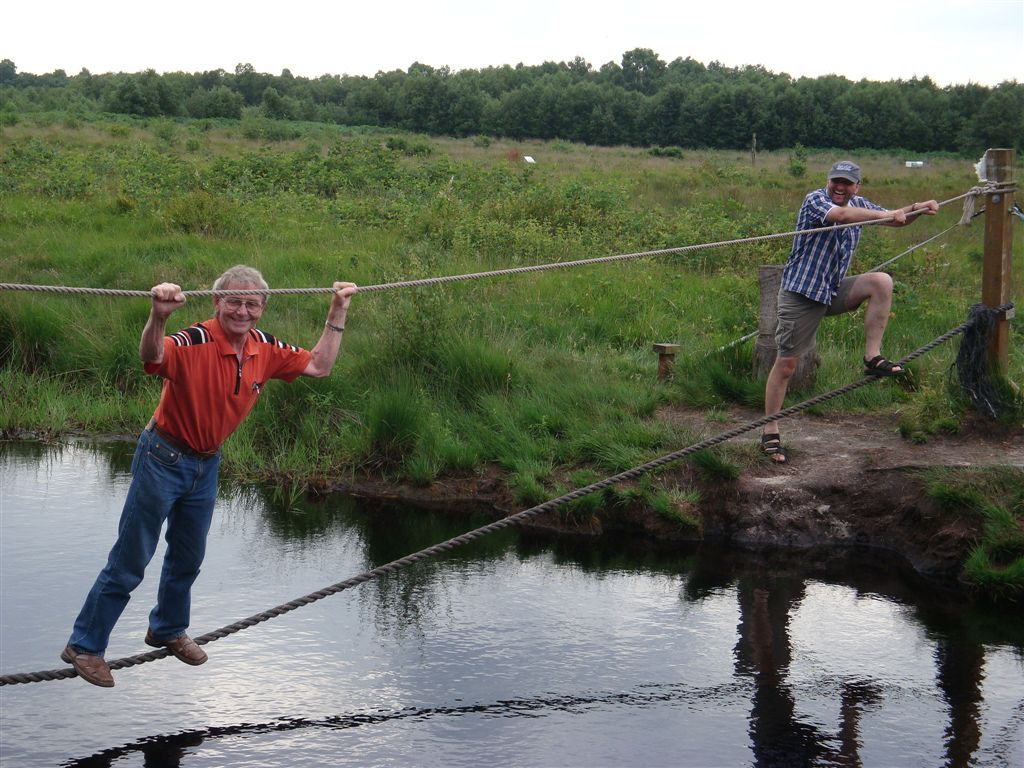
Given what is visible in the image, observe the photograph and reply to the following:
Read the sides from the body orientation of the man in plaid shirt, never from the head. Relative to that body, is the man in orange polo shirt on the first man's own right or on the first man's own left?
on the first man's own right

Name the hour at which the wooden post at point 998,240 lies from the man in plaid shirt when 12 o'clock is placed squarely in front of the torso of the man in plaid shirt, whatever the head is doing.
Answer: The wooden post is roughly at 9 o'clock from the man in plaid shirt.

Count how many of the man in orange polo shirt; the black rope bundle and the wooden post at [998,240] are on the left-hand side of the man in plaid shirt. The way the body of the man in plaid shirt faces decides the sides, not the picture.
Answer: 2

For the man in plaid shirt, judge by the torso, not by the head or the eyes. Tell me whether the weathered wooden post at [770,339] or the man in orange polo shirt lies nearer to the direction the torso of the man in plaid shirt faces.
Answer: the man in orange polo shirt

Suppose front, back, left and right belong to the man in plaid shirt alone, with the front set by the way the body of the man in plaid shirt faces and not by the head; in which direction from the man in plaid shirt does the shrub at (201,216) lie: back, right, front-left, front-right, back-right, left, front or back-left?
back

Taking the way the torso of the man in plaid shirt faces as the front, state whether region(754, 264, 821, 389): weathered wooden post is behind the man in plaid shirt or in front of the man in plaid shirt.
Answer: behind

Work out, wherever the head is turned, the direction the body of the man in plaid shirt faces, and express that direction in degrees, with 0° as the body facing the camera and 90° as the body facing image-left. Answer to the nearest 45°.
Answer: approximately 315°

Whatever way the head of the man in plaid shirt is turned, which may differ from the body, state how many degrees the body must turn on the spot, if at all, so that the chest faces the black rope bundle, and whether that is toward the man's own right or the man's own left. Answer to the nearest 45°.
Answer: approximately 90° to the man's own left

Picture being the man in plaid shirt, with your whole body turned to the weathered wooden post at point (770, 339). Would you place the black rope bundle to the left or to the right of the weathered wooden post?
right
